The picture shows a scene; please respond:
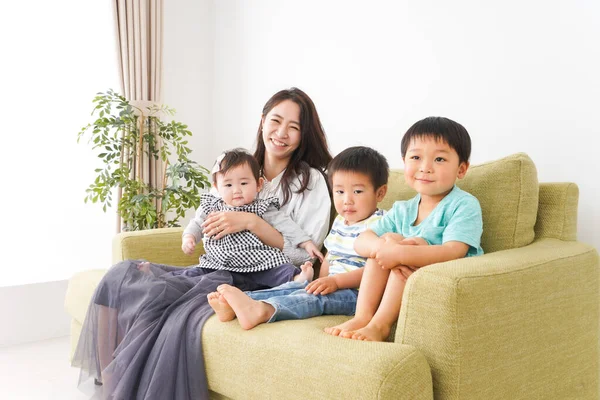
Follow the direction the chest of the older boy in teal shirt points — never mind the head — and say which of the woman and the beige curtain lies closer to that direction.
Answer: the woman

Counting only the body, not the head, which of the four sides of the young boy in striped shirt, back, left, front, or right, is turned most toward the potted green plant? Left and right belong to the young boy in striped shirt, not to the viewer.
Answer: right

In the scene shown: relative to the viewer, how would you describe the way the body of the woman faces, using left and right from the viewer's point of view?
facing the viewer and to the left of the viewer

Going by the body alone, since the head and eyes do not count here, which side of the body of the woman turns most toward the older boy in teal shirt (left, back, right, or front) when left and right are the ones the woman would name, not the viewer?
left

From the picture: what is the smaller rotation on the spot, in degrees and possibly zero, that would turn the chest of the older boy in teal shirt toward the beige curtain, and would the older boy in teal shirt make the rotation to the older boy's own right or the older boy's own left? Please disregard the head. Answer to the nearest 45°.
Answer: approximately 90° to the older boy's own right

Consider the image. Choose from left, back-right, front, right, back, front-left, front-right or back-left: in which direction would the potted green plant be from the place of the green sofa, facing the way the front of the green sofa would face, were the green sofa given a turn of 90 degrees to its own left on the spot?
back

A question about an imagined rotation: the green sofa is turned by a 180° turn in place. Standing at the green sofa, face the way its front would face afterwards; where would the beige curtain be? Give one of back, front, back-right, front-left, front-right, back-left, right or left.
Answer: left

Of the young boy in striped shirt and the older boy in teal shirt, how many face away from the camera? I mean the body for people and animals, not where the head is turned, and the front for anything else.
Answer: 0

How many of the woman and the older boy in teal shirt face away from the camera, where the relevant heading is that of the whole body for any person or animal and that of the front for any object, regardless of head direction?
0

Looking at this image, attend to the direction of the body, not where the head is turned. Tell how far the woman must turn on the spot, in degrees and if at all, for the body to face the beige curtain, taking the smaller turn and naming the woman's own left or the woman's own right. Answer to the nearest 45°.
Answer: approximately 135° to the woman's own right
